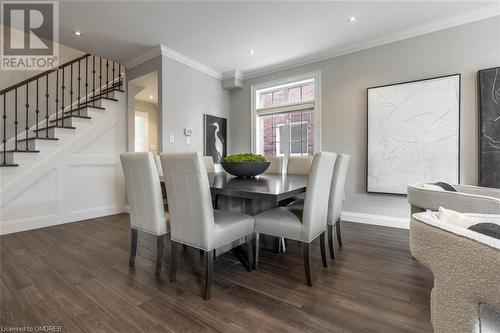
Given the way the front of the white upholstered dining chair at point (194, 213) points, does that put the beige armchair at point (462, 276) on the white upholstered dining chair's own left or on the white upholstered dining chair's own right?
on the white upholstered dining chair's own right

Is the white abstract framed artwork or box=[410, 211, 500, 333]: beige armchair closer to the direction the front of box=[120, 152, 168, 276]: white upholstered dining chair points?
the white abstract framed artwork

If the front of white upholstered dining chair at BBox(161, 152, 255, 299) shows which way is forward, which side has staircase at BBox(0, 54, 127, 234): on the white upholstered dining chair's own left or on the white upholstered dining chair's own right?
on the white upholstered dining chair's own left

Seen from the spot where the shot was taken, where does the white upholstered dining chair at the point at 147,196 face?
facing away from the viewer and to the right of the viewer

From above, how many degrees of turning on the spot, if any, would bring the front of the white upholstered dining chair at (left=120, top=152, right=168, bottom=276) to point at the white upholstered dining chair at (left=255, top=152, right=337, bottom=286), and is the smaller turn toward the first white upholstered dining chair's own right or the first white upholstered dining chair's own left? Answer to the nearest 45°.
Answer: approximately 90° to the first white upholstered dining chair's own right

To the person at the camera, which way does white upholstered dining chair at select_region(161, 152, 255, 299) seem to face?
facing away from the viewer and to the right of the viewer

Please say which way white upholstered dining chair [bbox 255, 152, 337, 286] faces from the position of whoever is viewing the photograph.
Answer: facing away from the viewer and to the left of the viewer
